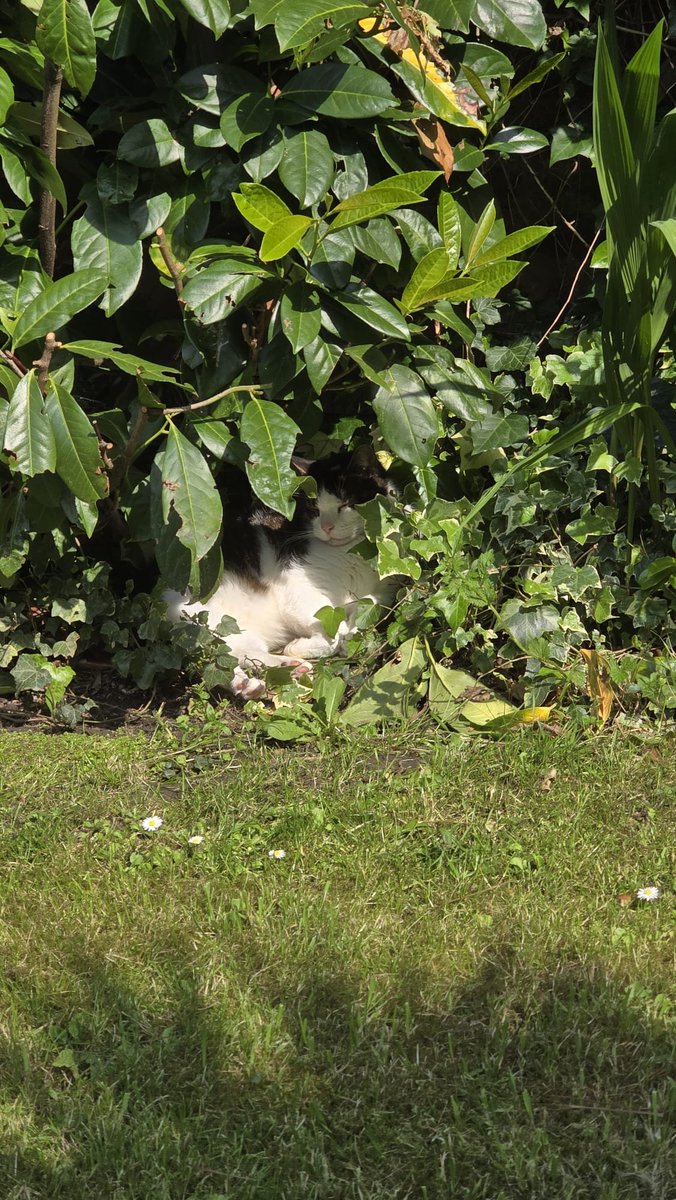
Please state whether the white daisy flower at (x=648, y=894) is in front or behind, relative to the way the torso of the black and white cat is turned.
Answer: in front

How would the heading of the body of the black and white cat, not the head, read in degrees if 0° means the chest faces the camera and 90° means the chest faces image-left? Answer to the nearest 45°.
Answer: approximately 315°

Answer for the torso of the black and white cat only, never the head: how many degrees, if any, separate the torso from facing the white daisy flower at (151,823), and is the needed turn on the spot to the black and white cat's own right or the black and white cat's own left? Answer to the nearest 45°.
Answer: approximately 45° to the black and white cat's own right
